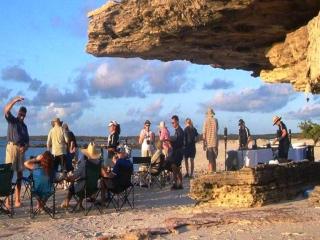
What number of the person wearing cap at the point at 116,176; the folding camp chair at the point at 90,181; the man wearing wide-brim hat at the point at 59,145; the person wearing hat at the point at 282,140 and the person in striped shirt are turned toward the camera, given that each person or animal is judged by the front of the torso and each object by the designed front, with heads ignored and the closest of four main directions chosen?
0

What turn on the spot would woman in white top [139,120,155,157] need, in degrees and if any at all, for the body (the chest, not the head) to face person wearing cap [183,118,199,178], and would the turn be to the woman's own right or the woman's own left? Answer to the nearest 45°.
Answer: approximately 90° to the woman's own left

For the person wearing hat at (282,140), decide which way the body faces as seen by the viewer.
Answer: to the viewer's left

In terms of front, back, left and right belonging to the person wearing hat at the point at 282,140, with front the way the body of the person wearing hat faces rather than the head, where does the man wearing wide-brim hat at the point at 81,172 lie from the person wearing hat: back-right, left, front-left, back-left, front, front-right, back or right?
front-left

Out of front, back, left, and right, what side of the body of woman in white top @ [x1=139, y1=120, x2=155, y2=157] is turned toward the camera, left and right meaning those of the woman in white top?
front

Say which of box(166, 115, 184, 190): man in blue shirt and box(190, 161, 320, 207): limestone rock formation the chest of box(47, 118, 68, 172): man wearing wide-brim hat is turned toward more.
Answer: the man in blue shirt

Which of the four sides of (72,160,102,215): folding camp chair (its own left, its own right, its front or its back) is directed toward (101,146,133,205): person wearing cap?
right

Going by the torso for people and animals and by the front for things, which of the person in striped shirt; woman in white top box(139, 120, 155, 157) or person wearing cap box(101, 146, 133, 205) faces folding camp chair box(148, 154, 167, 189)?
the woman in white top

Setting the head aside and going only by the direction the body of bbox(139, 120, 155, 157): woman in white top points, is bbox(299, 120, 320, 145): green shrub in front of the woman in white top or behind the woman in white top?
behind

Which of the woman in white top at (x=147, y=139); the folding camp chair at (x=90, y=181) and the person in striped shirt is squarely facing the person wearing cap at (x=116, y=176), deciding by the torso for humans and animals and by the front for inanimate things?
the woman in white top

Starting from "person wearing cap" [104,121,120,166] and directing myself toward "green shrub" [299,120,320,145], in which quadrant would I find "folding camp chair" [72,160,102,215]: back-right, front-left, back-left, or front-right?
back-right
